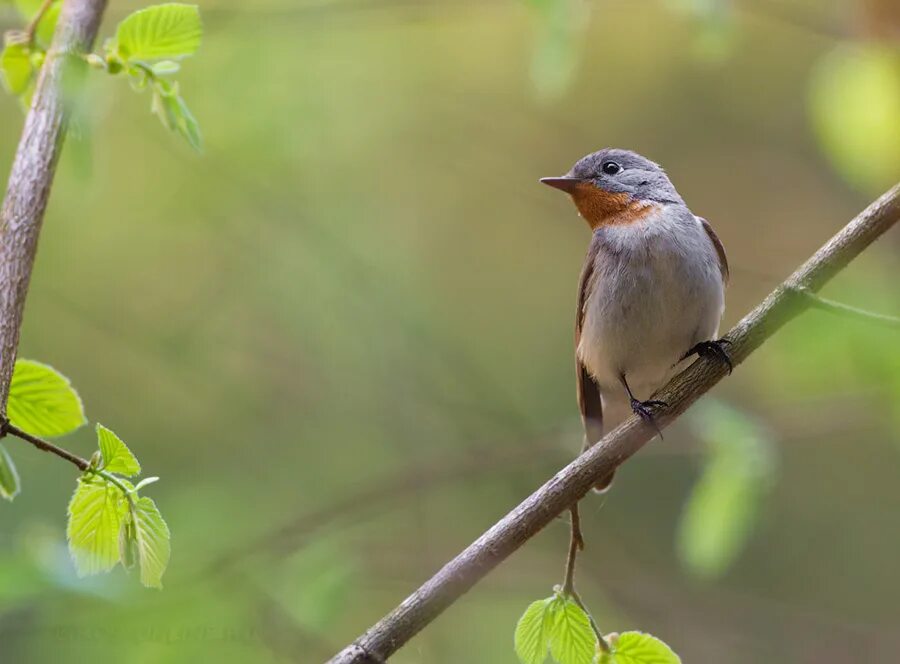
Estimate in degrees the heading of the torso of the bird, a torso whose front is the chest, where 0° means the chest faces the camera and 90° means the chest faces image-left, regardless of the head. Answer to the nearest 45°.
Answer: approximately 0°

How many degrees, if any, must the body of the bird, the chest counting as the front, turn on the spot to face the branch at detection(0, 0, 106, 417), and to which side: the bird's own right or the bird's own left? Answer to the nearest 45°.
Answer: approximately 45° to the bird's own right
